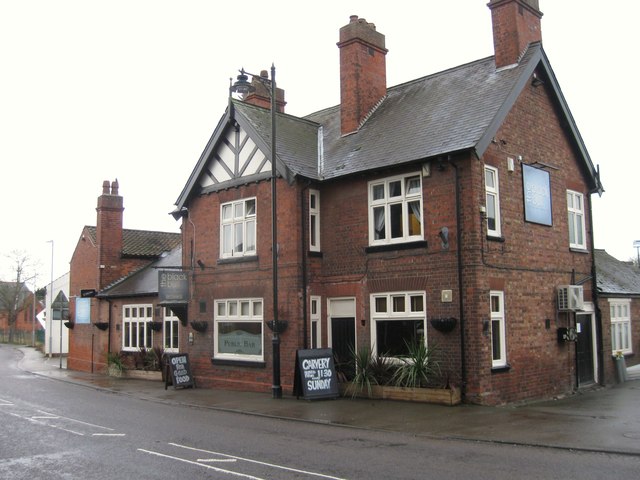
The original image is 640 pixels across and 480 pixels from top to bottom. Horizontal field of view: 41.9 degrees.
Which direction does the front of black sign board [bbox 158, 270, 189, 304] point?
toward the camera

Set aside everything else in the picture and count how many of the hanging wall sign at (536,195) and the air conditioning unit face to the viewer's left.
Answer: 0

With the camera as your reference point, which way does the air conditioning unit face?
facing the viewer and to the right of the viewer

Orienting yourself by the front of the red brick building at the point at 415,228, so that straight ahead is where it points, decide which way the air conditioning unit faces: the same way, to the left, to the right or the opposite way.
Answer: to the left

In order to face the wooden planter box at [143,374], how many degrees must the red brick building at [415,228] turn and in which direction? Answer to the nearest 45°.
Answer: approximately 90° to its right

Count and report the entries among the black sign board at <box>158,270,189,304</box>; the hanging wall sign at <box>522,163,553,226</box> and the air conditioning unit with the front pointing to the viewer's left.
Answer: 0
